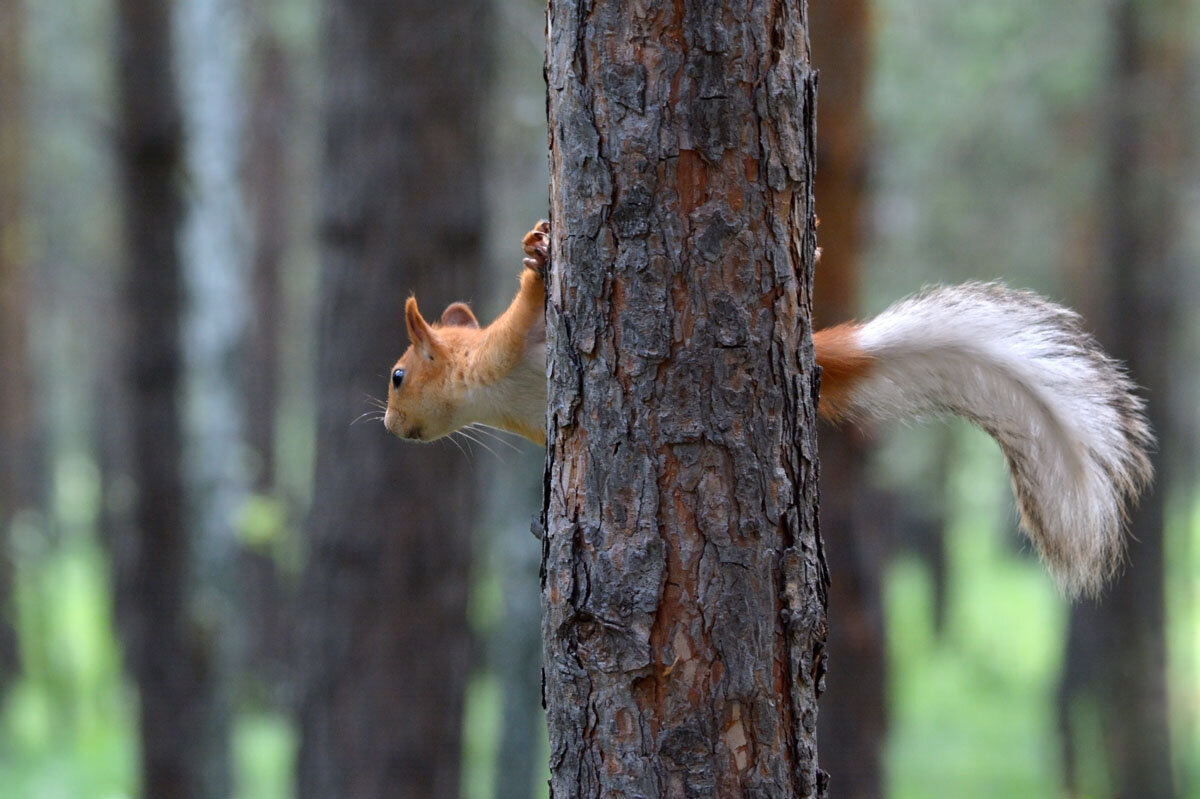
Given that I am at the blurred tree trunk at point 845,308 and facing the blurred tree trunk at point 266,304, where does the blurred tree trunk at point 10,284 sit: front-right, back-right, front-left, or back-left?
front-left

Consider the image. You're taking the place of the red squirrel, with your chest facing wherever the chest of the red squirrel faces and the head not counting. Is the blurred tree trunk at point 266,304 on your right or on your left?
on your right

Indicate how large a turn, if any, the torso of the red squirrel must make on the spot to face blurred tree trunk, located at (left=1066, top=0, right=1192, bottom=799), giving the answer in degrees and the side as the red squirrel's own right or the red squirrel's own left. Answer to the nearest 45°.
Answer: approximately 90° to the red squirrel's own right

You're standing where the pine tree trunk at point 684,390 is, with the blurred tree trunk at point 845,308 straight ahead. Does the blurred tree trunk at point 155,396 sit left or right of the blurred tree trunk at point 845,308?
left

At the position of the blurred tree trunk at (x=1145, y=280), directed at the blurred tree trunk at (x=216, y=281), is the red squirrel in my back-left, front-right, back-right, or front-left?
front-left

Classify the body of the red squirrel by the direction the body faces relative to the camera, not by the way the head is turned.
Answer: to the viewer's left

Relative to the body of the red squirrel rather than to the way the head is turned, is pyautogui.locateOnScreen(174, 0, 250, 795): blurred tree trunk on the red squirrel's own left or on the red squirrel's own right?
on the red squirrel's own right

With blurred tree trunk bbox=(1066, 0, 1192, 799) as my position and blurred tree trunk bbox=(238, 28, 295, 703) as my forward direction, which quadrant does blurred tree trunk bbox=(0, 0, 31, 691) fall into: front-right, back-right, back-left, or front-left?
front-left
